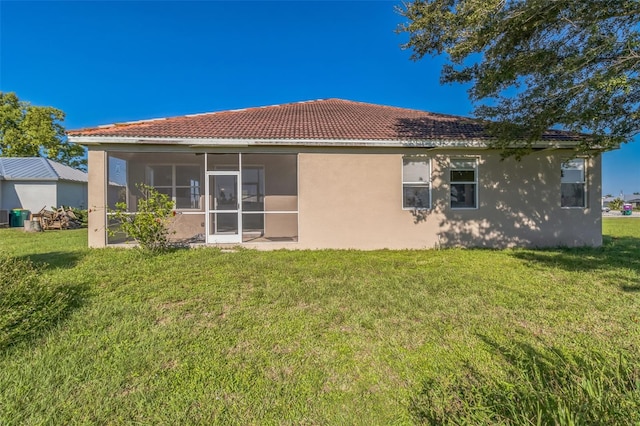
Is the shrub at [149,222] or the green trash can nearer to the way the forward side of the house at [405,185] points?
the green trash can

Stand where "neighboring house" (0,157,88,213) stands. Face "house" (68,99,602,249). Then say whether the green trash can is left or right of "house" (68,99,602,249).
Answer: right

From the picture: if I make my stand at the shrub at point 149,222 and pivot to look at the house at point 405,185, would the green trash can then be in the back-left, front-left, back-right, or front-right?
back-left

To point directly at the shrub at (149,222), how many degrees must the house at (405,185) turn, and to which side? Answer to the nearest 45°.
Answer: approximately 90° to its left

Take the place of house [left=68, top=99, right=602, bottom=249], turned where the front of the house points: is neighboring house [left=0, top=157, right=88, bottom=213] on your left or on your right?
on your left

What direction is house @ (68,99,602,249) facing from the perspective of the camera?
away from the camera

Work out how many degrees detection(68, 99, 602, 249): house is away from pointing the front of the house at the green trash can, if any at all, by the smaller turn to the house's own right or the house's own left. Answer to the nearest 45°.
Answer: approximately 90° to the house's own left

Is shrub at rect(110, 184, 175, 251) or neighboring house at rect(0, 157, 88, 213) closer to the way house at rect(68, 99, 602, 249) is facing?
the neighboring house
